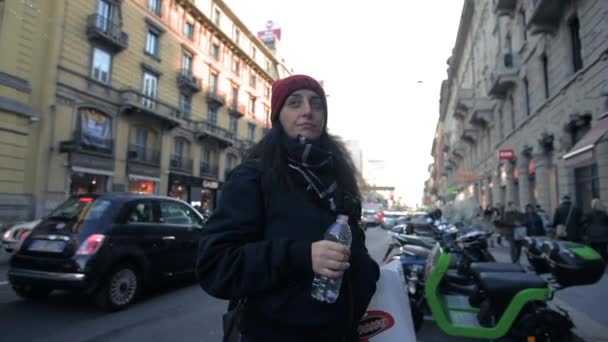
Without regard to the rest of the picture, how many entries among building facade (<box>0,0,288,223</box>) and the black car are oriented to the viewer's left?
0

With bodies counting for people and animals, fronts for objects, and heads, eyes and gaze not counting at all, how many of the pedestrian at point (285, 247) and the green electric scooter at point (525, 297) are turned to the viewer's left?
1

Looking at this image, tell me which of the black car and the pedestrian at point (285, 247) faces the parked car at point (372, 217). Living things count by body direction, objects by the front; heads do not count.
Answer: the black car

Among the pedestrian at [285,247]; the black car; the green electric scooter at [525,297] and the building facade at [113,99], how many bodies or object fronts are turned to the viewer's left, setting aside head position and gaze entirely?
1

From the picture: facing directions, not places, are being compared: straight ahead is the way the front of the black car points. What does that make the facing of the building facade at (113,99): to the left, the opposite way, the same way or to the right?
to the right

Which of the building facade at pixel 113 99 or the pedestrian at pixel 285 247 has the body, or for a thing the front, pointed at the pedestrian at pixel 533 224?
the building facade

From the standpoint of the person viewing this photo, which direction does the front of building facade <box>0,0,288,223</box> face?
facing the viewer and to the right of the viewer

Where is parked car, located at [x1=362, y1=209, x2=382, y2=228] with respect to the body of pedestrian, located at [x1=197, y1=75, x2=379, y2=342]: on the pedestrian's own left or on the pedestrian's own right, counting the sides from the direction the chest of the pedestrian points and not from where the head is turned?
on the pedestrian's own left

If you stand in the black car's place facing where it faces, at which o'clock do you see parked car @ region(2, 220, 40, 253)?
The parked car is roughly at 10 o'clock from the black car.

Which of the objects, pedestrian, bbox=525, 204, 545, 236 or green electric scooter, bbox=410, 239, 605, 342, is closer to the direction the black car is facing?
the pedestrian

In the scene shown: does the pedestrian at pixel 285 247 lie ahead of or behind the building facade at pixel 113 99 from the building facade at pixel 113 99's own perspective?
ahead

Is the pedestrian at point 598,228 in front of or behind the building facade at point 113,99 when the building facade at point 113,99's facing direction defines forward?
in front

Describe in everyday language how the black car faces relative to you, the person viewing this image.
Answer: facing away from the viewer and to the right of the viewer

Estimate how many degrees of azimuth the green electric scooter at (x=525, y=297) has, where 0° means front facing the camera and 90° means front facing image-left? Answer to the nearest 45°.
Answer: approximately 90°

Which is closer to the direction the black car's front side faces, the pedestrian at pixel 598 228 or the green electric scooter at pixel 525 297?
the pedestrian

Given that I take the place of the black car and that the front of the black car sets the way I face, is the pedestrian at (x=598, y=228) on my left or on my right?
on my right

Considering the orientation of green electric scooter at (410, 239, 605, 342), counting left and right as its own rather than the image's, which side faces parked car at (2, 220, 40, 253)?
front

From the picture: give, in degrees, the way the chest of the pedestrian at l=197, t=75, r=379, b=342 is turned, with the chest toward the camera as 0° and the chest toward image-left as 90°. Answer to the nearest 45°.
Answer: approximately 315°
